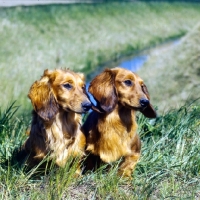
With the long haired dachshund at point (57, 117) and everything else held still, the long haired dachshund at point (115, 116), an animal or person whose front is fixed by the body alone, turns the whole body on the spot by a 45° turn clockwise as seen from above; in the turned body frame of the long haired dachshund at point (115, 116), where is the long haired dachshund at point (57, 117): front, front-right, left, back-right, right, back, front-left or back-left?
right

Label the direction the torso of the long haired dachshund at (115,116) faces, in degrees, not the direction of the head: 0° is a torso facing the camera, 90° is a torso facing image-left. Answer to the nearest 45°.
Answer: approximately 315°

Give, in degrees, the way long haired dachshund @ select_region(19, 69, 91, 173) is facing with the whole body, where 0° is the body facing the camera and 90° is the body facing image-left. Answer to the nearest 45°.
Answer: approximately 315°
